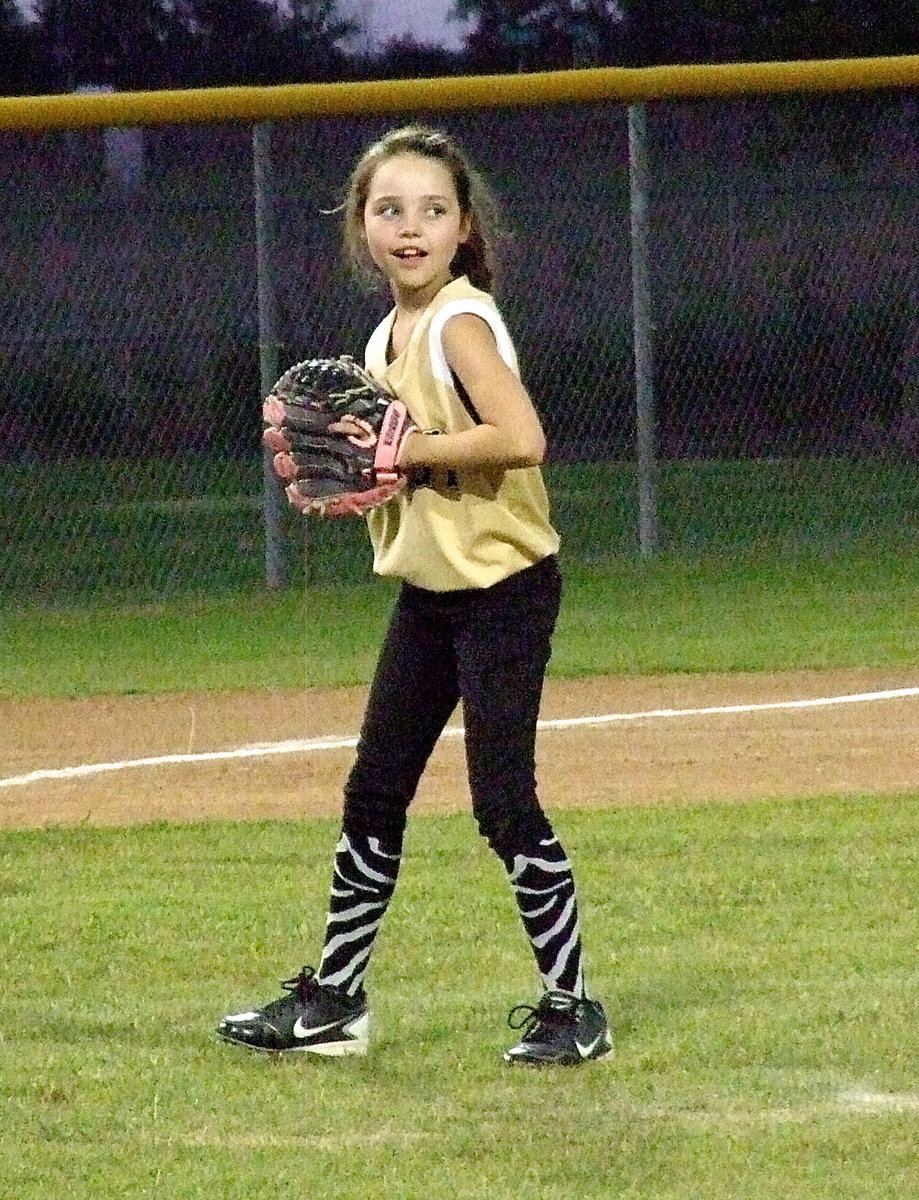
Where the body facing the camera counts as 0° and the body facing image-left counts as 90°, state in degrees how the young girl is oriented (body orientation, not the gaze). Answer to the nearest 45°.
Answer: approximately 45°

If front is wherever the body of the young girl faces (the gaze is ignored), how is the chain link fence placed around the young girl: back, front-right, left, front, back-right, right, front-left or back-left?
back-right
